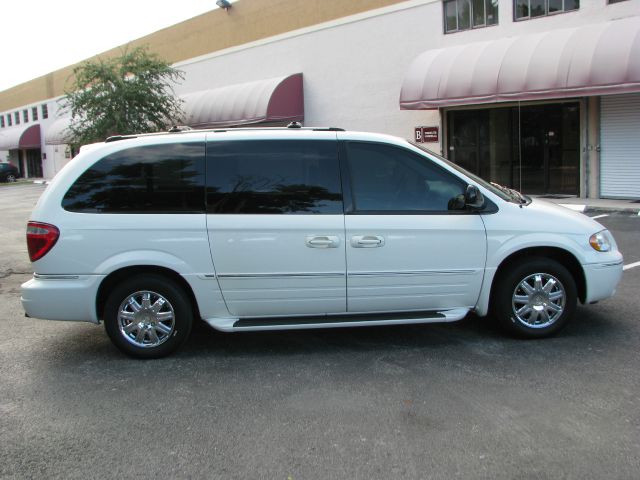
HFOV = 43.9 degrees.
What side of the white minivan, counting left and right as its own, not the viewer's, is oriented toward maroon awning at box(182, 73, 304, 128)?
left

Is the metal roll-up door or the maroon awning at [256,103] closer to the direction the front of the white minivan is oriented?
the metal roll-up door

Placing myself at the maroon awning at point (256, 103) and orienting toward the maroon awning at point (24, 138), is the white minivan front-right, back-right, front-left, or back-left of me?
back-left

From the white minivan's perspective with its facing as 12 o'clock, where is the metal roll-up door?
The metal roll-up door is roughly at 10 o'clock from the white minivan.

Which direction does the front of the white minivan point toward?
to the viewer's right

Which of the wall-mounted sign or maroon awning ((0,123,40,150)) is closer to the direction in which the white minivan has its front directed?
the wall-mounted sign

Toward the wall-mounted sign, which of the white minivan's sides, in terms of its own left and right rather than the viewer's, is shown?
left

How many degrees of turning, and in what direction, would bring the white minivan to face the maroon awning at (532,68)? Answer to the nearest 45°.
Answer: approximately 45° to its left
